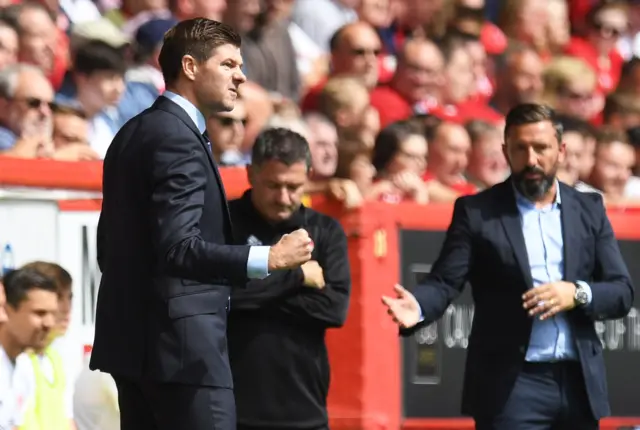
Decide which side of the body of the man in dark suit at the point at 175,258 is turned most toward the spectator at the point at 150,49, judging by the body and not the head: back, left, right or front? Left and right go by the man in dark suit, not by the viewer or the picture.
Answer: left

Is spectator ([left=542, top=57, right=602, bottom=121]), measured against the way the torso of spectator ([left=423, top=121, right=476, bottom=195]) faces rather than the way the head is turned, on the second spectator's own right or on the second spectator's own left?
on the second spectator's own left

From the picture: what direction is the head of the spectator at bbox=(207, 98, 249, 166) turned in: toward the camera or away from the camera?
toward the camera

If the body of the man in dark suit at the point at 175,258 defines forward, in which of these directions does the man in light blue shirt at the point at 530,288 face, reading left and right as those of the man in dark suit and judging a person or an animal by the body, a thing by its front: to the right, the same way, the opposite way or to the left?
to the right

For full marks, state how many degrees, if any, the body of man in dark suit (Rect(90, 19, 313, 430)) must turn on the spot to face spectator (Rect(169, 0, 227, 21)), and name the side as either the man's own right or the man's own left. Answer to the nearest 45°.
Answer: approximately 90° to the man's own left

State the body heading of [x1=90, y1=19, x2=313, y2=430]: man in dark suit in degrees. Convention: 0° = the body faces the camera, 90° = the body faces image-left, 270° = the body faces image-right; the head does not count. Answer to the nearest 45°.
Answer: approximately 270°

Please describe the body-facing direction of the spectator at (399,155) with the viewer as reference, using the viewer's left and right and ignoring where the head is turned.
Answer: facing the viewer and to the right of the viewer

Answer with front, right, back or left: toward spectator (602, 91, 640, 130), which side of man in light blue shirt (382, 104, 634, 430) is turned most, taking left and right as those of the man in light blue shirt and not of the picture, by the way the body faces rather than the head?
back

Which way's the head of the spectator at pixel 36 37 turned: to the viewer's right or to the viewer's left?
to the viewer's right

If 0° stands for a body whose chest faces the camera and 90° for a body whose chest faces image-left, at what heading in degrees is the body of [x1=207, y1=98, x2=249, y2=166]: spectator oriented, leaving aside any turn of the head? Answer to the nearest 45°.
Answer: approximately 315°

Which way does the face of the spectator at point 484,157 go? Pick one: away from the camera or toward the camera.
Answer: toward the camera

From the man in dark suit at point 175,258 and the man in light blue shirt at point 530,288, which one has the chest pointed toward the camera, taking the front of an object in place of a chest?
the man in light blue shirt

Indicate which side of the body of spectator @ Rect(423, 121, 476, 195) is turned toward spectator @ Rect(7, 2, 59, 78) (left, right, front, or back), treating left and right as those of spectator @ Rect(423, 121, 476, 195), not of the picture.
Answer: right

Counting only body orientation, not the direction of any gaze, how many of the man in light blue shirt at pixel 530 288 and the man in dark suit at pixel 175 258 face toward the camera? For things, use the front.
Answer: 1

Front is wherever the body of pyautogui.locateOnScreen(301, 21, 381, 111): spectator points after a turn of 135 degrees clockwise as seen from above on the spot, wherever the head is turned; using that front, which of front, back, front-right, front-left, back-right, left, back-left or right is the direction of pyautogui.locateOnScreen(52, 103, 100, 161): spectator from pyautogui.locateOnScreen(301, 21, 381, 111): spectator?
front-left

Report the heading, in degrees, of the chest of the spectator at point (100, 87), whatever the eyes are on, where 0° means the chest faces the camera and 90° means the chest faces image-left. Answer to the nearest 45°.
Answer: approximately 315°
